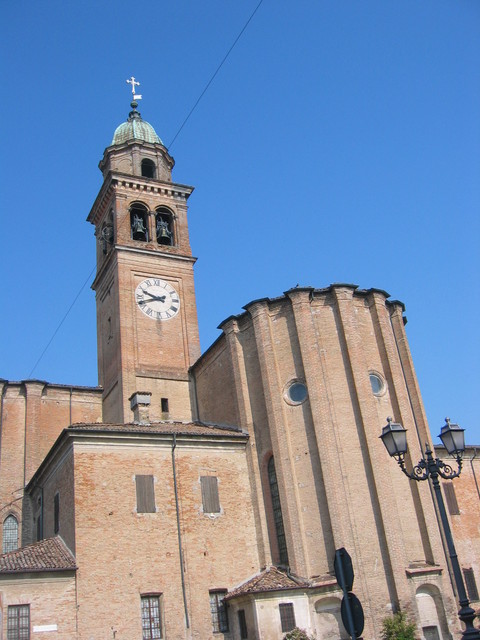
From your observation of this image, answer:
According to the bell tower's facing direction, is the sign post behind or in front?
in front

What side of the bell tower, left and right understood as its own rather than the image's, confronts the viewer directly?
front
